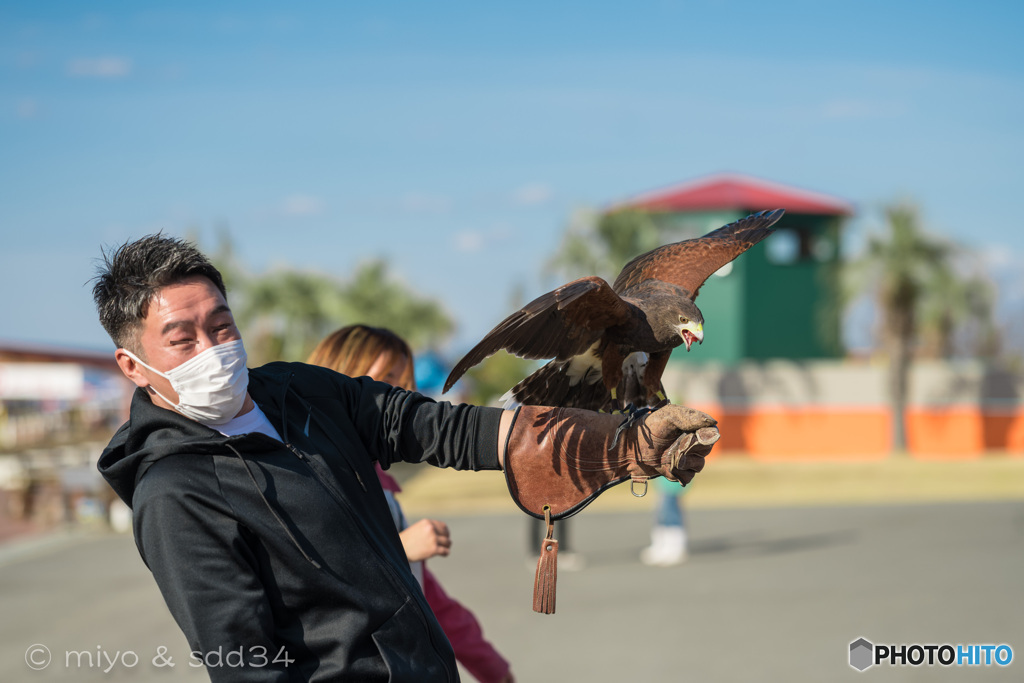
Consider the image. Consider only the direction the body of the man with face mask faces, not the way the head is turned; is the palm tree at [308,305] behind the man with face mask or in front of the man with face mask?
behind

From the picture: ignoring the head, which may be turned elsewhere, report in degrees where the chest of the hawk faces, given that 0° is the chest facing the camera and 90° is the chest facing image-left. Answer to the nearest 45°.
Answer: approximately 315°

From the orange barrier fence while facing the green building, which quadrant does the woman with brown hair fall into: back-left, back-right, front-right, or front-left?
back-left

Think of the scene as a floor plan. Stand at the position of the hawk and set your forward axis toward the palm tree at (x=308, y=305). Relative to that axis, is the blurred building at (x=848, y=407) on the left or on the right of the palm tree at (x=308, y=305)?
right

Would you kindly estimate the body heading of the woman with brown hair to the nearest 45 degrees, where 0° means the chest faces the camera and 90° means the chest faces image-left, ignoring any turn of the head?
approximately 315°

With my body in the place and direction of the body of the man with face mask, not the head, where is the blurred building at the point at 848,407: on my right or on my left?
on my left

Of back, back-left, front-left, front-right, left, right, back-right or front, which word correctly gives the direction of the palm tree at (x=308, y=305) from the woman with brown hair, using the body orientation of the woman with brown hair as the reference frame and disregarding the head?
back-left

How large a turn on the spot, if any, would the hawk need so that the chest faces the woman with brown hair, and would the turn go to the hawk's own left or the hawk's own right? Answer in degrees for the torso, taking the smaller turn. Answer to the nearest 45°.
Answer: approximately 135° to the hawk's own left

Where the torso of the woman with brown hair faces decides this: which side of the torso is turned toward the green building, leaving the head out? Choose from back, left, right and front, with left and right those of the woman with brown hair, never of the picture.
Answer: left
